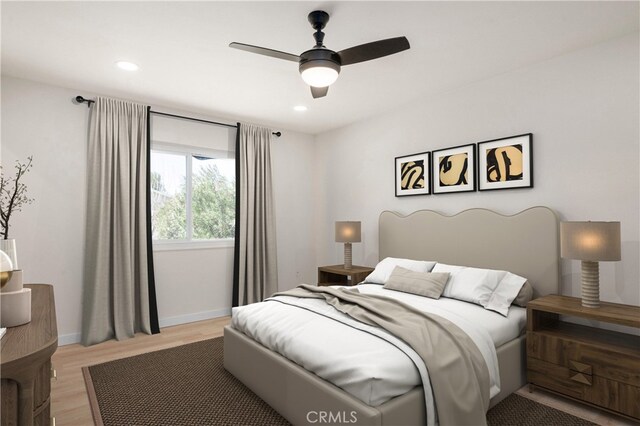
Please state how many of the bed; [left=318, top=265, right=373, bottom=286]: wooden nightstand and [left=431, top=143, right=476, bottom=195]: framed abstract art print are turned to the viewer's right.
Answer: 0

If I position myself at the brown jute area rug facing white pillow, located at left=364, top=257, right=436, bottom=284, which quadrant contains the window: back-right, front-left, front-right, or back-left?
front-left

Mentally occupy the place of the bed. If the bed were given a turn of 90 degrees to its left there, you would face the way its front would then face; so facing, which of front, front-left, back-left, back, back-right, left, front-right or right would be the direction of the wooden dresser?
right

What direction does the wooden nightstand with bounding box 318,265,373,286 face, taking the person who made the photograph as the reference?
facing the viewer and to the left of the viewer

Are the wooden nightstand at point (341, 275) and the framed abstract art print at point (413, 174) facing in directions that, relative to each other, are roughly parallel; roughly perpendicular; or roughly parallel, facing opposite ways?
roughly parallel

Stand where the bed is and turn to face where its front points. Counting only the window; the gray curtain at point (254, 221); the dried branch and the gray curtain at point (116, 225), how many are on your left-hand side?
0

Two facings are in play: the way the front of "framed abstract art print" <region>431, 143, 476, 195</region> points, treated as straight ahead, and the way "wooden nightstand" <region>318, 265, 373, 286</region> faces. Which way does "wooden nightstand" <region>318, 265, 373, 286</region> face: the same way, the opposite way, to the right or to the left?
the same way

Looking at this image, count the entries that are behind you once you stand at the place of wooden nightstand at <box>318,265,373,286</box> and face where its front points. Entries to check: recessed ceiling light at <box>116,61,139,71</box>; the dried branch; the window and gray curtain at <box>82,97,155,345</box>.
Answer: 0

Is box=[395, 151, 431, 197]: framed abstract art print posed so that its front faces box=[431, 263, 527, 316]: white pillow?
no

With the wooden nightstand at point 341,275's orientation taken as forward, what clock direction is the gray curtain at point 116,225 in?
The gray curtain is roughly at 1 o'clock from the wooden nightstand.

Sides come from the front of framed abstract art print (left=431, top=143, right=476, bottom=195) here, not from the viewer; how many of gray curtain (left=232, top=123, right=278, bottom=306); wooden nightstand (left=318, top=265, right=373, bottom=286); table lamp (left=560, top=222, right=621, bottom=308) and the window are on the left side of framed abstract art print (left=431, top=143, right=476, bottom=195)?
1

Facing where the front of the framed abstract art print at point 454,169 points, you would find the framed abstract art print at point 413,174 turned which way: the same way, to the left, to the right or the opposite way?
the same way

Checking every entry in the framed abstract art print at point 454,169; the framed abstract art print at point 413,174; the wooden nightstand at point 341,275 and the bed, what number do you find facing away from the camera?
0

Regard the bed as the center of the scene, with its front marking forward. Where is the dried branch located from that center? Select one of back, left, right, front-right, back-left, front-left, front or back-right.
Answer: front-right

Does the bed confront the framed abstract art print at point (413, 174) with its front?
no

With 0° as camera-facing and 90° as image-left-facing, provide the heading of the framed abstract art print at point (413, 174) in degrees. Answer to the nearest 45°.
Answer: approximately 45°

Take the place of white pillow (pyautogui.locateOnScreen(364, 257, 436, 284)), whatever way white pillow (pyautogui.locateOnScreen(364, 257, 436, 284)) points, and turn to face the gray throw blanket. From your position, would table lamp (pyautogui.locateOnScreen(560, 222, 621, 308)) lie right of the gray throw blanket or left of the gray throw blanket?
left

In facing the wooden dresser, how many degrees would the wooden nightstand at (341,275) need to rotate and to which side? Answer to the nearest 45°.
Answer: approximately 45° to its left
